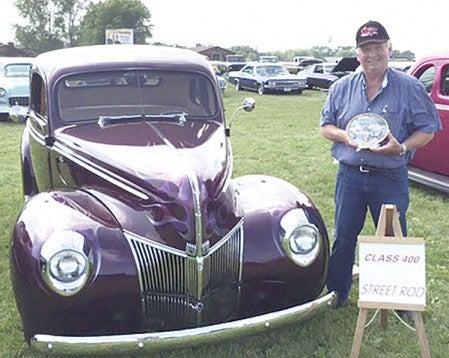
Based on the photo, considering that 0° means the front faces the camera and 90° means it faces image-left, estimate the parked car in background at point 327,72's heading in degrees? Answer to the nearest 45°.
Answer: approximately 315°

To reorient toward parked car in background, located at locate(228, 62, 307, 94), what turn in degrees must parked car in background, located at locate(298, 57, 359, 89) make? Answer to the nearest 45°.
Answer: approximately 90° to its right

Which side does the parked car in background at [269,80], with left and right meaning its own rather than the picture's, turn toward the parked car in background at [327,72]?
left

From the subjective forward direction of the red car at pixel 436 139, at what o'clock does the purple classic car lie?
The purple classic car is roughly at 2 o'clock from the red car.

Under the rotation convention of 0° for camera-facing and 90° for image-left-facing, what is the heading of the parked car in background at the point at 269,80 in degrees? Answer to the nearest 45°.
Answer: approximately 315°
